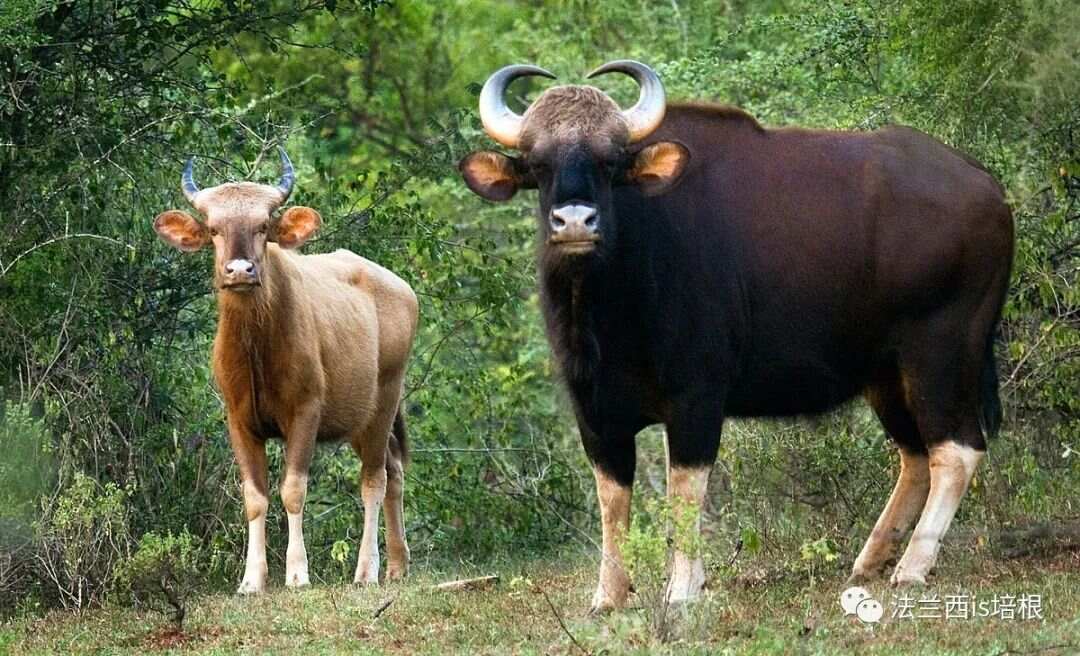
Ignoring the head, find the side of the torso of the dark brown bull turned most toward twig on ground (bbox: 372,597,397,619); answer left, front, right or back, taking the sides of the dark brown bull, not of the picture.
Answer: front

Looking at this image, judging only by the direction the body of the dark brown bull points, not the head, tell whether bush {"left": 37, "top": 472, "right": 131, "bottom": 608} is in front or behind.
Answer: in front

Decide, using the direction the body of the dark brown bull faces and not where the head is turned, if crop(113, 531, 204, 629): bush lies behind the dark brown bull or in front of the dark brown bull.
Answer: in front

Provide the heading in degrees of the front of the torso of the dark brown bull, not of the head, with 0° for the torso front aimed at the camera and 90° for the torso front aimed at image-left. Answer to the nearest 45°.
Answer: approximately 45°

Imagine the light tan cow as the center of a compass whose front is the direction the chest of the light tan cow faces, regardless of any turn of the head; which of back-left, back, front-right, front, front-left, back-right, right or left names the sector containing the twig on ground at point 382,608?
front-left

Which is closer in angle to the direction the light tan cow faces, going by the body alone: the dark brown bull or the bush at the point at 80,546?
the bush

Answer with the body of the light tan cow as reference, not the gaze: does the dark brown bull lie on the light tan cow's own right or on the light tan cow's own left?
on the light tan cow's own left

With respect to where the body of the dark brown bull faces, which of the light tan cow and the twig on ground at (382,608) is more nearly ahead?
the twig on ground

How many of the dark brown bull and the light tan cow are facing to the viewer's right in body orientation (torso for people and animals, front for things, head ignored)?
0

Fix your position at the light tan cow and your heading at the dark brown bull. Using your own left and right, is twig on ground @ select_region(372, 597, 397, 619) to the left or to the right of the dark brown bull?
right

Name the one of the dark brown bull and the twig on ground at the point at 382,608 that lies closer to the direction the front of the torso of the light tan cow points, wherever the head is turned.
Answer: the twig on ground
